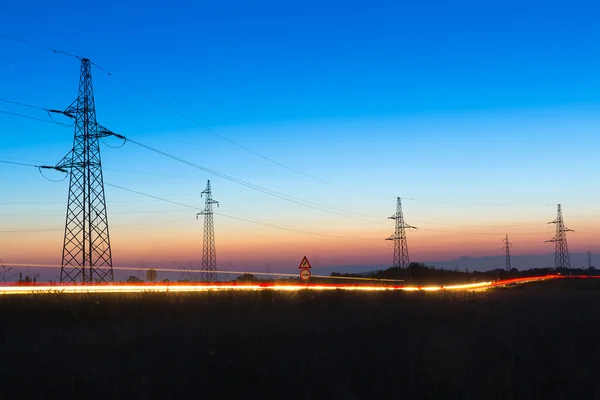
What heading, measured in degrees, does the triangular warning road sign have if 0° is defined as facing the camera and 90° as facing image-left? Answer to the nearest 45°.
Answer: approximately 0°
